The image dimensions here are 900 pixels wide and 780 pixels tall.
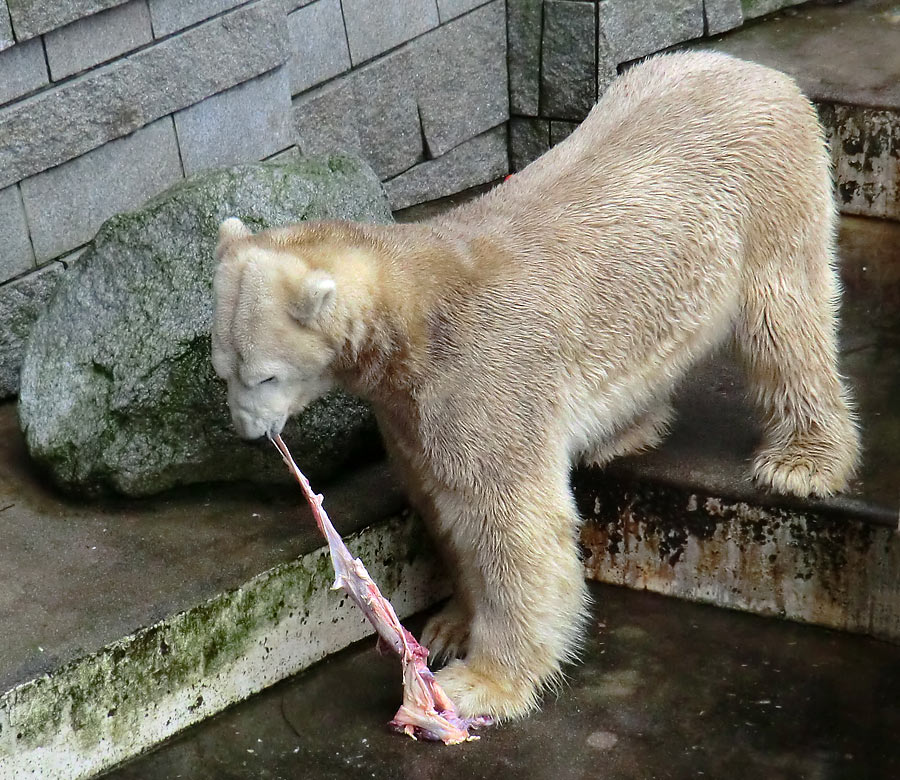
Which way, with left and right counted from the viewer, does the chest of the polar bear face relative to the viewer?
facing the viewer and to the left of the viewer

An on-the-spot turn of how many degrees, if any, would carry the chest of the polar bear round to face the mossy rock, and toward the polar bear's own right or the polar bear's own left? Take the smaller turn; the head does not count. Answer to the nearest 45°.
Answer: approximately 45° to the polar bear's own right
